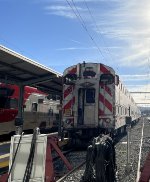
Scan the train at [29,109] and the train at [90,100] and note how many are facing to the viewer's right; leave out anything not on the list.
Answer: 0

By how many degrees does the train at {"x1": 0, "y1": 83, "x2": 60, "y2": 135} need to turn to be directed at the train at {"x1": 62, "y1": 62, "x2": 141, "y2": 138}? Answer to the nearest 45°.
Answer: approximately 90° to its left

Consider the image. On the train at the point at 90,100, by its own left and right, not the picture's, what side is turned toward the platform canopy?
right

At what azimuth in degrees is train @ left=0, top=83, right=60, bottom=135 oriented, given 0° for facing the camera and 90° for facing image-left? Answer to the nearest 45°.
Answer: approximately 45°

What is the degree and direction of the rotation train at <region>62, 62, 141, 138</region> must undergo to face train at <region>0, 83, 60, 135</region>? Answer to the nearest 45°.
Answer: approximately 135° to its right

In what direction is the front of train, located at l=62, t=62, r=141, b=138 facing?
toward the camera
